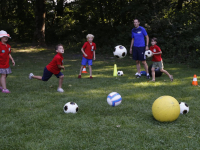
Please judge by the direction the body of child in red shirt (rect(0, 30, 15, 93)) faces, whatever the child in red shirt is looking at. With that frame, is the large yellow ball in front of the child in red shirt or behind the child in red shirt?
in front

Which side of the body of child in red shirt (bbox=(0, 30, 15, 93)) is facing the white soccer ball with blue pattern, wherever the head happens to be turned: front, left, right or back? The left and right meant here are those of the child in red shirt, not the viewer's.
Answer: front

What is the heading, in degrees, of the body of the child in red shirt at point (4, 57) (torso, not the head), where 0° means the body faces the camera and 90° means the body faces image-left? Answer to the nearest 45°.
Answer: approximately 315°

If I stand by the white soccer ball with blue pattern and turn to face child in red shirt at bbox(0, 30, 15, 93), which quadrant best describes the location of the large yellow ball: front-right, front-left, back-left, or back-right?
back-left
